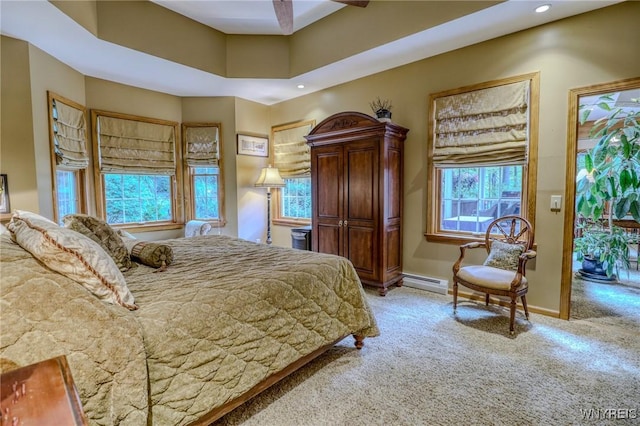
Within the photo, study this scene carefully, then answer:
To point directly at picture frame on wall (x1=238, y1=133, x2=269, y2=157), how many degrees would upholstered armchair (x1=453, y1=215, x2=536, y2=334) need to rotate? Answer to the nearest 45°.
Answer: approximately 45° to its right

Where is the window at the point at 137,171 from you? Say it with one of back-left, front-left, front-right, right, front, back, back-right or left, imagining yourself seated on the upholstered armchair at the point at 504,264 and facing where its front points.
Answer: front-right

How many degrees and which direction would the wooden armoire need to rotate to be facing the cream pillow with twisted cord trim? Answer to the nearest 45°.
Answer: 0° — it already faces it

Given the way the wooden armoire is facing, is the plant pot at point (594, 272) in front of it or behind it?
behind

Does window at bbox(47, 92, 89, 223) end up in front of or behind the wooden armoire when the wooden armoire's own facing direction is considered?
in front

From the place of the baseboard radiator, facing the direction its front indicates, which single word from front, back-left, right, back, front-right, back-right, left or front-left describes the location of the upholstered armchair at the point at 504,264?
left

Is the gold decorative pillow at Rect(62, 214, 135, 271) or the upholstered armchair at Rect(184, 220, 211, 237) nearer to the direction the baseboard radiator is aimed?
the gold decorative pillow

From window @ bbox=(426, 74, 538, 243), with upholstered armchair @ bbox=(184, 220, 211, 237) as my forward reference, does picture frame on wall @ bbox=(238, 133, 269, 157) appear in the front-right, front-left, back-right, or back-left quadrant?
front-right

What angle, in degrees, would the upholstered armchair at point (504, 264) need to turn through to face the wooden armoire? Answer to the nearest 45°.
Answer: approximately 45° to its right

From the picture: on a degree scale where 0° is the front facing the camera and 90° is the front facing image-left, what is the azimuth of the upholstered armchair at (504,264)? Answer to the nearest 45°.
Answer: approximately 45°

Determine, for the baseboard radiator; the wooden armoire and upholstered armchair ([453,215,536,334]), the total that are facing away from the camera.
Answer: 0

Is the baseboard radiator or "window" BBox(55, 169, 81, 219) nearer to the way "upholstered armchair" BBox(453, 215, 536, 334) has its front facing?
the window

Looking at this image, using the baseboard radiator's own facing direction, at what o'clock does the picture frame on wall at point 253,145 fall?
The picture frame on wall is roughly at 2 o'clock from the baseboard radiator.

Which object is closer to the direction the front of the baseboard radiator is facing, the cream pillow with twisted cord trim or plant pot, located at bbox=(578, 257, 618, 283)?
the cream pillow with twisted cord trim

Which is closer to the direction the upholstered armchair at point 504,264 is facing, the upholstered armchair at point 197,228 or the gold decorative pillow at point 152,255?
the gold decorative pillow

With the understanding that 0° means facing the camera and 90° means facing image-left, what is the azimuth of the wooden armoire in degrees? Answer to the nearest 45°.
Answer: approximately 45°
